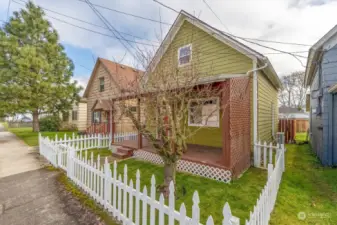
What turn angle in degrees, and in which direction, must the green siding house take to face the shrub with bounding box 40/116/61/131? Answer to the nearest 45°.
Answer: approximately 90° to its right

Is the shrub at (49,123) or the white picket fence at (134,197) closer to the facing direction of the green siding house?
the white picket fence

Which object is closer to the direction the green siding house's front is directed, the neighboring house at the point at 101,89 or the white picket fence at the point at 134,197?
the white picket fence

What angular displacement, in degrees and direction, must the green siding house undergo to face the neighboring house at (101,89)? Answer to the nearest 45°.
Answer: approximately 90° to its right

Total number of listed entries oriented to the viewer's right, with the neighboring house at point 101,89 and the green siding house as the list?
0

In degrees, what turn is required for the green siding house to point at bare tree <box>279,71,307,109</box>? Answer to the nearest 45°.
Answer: approximately 180°

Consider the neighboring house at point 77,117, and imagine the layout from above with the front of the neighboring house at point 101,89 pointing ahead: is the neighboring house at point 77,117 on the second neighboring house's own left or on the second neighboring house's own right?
on the second neighboring house's own right

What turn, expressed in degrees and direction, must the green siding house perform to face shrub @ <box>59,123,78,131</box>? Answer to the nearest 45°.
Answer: approximately 90° to its right

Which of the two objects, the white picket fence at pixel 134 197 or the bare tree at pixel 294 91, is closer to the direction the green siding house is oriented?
the white picket fence

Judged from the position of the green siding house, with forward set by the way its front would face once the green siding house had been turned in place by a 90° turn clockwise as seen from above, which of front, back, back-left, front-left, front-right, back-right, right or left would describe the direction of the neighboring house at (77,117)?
front

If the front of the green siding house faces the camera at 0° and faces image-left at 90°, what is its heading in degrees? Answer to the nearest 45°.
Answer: approximately 45°

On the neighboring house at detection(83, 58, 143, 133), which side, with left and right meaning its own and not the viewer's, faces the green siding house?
left
